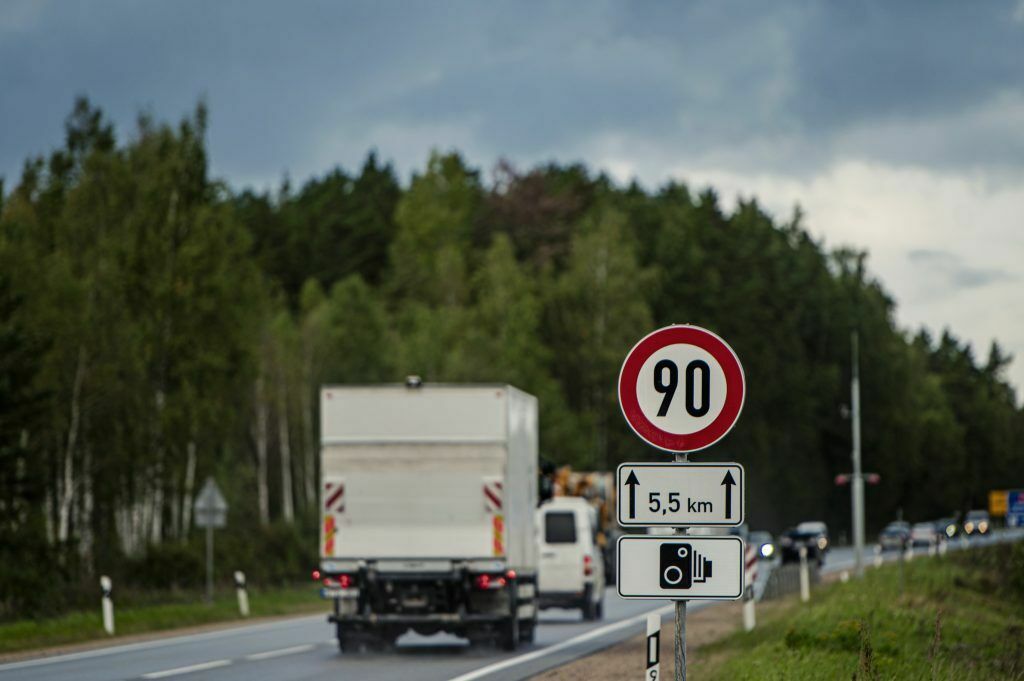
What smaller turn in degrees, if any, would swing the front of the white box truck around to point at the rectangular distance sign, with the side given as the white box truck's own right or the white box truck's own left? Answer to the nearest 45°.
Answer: approximately 180°

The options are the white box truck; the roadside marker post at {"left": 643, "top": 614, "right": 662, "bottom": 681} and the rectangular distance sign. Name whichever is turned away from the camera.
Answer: the white box truck

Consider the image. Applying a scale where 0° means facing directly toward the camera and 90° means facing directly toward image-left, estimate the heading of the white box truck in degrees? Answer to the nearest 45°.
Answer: approximately 180°

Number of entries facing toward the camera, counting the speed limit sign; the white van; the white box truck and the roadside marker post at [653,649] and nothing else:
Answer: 2

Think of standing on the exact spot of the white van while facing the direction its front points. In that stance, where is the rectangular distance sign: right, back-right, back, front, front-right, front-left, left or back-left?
back

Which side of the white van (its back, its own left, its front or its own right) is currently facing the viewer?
back

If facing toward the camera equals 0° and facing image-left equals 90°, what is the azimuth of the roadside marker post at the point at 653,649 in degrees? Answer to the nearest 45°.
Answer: approximately 0°

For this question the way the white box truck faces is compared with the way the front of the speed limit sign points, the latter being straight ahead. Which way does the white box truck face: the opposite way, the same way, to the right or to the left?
the opposite way

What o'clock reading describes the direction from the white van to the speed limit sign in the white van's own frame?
The speed limit sign is roughly at 6 o'clock from the white van.

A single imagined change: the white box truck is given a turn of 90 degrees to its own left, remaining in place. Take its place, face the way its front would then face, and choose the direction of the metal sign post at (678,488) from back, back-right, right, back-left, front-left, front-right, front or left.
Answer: left
